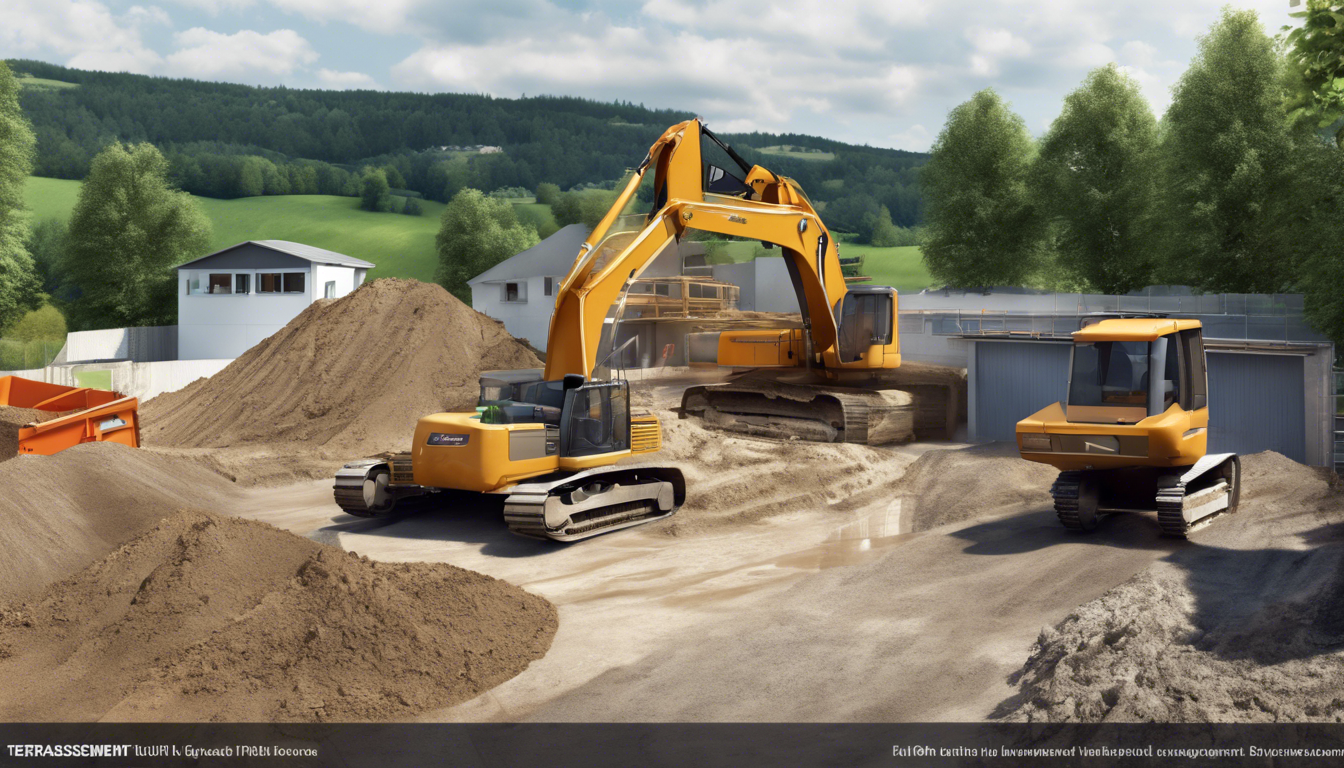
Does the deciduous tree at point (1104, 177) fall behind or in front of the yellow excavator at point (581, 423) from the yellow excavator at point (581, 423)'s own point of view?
in front

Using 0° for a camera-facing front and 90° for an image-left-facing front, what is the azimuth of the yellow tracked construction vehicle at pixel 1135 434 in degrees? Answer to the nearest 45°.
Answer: approximately 45°

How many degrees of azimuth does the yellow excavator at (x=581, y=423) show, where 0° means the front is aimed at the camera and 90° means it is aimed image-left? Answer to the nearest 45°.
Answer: approximately 225°

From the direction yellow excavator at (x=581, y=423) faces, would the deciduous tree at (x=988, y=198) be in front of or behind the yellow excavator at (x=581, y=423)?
in front

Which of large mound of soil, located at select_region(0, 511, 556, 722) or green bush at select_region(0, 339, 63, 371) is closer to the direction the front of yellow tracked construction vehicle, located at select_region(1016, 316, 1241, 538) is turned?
the large mound of soil

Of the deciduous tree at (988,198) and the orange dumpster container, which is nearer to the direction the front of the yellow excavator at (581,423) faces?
the deciduous tree

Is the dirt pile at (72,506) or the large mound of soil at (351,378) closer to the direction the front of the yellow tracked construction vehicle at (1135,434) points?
the dirt pile

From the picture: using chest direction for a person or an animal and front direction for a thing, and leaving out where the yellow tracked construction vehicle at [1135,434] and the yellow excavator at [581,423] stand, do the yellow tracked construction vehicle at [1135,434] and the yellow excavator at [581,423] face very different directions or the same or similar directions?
very different directions
